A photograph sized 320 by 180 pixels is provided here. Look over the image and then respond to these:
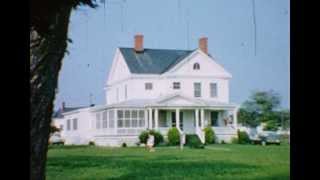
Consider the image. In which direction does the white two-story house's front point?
toward the camera

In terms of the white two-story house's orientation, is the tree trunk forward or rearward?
forward

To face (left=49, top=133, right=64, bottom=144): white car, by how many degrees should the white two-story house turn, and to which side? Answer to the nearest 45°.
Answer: approximately 45° to its right

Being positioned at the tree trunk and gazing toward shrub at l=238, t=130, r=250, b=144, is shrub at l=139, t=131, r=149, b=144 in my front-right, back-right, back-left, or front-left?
front-left
